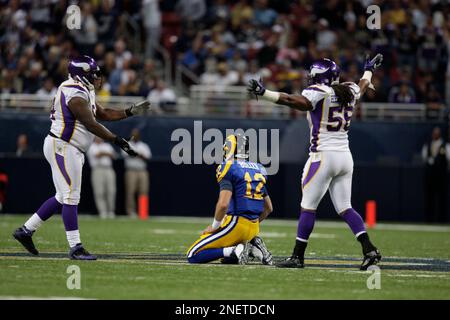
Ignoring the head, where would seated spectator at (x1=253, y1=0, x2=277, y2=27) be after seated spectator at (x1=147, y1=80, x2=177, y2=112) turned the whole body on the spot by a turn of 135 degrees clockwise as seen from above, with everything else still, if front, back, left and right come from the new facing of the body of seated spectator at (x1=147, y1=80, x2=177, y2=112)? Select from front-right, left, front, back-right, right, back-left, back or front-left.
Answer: right

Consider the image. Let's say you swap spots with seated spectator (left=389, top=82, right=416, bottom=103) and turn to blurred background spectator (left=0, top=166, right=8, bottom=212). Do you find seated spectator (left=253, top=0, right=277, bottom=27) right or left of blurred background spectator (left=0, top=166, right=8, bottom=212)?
right

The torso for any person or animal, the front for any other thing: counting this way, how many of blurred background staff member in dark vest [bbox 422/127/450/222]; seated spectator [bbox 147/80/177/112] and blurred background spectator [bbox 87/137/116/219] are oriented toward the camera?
3

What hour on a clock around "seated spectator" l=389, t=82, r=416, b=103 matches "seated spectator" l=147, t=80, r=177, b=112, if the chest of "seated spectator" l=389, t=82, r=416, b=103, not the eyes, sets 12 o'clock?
"seated spectator" l=147, t=80, r=177, b=112 is roughly at 3 o'clock from "seated spectator" l=389, t=82, r=416, b=103.

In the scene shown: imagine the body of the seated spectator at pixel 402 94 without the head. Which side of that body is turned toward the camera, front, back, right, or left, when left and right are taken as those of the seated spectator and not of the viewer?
front

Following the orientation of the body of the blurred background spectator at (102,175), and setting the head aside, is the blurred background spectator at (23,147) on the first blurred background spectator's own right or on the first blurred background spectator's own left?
on the first blurred background spectator's own right

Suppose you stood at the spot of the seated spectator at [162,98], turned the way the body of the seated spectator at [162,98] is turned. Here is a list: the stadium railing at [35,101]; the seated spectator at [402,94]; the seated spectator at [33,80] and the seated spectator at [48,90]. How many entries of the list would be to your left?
1

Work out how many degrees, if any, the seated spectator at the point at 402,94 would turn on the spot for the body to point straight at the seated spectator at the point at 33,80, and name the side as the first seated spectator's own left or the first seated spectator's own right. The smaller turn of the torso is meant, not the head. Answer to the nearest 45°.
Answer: approximately 90° to the first seated spectator's own right

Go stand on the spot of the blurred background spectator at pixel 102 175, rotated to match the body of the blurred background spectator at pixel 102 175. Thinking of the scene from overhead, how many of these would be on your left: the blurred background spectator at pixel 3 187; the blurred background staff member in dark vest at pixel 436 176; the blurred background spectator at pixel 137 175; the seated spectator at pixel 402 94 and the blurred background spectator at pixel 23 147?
3

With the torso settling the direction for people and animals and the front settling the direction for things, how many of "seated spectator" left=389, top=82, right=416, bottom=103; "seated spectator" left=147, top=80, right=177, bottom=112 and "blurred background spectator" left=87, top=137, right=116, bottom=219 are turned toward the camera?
3

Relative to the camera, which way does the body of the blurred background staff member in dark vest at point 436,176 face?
toward the camera

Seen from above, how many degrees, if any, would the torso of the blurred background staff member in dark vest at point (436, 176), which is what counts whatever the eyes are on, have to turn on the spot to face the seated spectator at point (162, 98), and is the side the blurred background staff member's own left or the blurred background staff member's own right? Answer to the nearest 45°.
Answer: approximately 90° to the blurred background staff member's own right

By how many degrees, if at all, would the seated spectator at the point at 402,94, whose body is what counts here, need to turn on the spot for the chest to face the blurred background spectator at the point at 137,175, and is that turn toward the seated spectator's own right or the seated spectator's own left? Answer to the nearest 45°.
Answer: approximately 90° to the seated spectator's own right
